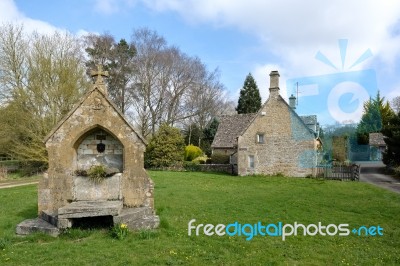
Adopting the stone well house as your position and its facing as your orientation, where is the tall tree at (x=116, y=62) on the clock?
The tall tree is roughly at 6 o'clock from the stone well house.

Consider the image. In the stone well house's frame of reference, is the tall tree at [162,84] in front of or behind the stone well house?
behind

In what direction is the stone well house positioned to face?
toward the camera

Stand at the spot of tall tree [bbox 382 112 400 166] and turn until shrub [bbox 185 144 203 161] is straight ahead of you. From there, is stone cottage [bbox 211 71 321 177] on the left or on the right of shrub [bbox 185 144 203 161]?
left

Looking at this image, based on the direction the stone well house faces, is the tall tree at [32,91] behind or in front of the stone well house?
behind

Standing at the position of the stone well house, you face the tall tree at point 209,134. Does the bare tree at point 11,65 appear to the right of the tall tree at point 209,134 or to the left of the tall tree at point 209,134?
left

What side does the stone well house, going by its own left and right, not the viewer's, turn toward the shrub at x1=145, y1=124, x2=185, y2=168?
back

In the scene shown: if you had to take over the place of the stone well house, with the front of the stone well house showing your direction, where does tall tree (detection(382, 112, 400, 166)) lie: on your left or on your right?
on your left

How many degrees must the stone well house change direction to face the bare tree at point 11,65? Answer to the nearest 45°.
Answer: approximately 180°

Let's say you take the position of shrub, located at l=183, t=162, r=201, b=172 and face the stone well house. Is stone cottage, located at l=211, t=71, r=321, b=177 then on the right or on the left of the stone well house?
left
